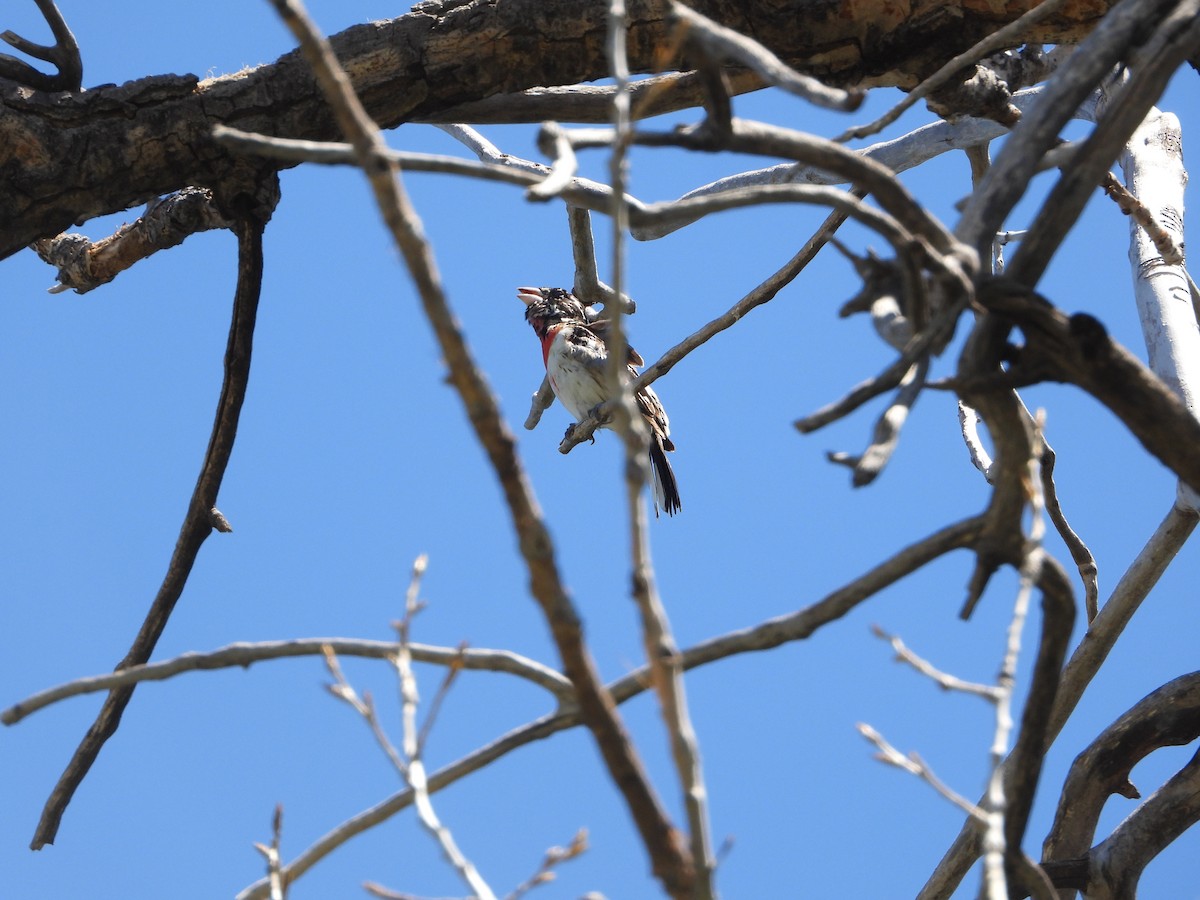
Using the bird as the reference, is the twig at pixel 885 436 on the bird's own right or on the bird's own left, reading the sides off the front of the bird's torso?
on the bird's own left

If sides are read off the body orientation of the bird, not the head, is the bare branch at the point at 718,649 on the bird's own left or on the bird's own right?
on the bird's own left

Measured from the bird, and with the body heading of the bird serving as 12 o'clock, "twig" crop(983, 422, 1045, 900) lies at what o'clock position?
The twig is roughly at 9 o'clock from the bird.

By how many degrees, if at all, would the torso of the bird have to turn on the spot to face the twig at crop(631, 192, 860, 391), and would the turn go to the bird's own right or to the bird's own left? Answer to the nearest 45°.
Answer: approximately 90° to the bird's own left

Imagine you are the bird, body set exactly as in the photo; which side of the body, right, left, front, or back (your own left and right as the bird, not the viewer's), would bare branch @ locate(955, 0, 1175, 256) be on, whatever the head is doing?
left

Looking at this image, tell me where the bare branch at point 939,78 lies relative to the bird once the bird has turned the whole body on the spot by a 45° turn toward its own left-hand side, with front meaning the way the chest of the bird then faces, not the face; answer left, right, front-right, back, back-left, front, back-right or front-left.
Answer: front-left

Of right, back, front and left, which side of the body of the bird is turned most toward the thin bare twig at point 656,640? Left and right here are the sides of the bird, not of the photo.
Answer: left
